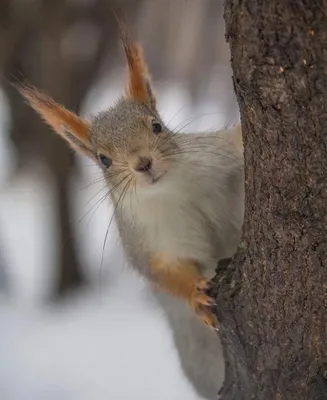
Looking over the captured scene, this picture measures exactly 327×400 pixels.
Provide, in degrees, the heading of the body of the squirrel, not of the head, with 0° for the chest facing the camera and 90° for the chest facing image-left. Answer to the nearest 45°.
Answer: approximately 0°
